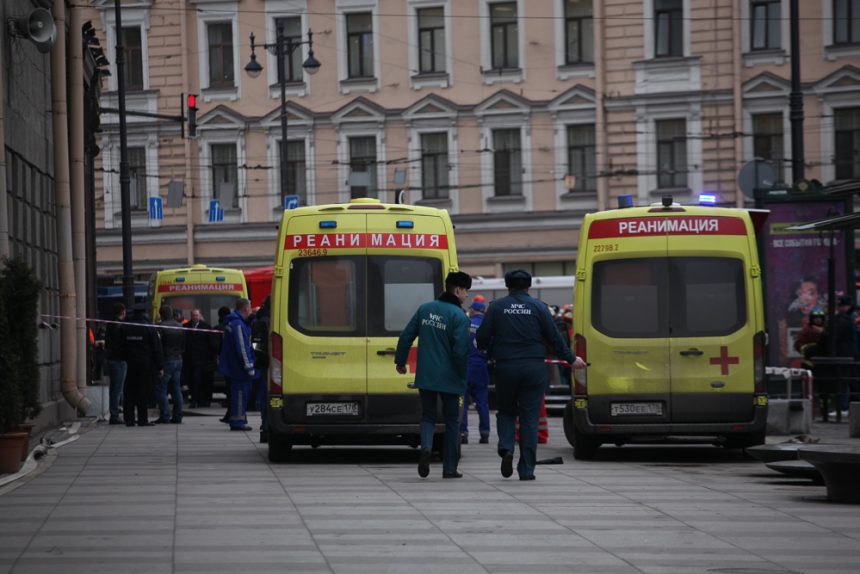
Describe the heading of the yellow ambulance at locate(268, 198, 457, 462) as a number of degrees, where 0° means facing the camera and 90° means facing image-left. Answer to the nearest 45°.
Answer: approximately 180°

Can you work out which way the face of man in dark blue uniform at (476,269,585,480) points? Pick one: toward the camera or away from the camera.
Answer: away from the camera

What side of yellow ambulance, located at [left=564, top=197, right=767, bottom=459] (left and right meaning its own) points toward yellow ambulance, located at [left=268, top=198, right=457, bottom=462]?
left

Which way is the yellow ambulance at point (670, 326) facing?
away from the camera

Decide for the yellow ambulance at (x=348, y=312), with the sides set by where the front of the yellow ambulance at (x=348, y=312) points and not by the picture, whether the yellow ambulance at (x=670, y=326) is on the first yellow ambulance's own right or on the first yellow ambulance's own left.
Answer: on the first yellow ambulance's own right

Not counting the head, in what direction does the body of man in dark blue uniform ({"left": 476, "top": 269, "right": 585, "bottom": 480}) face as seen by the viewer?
away from the camera
